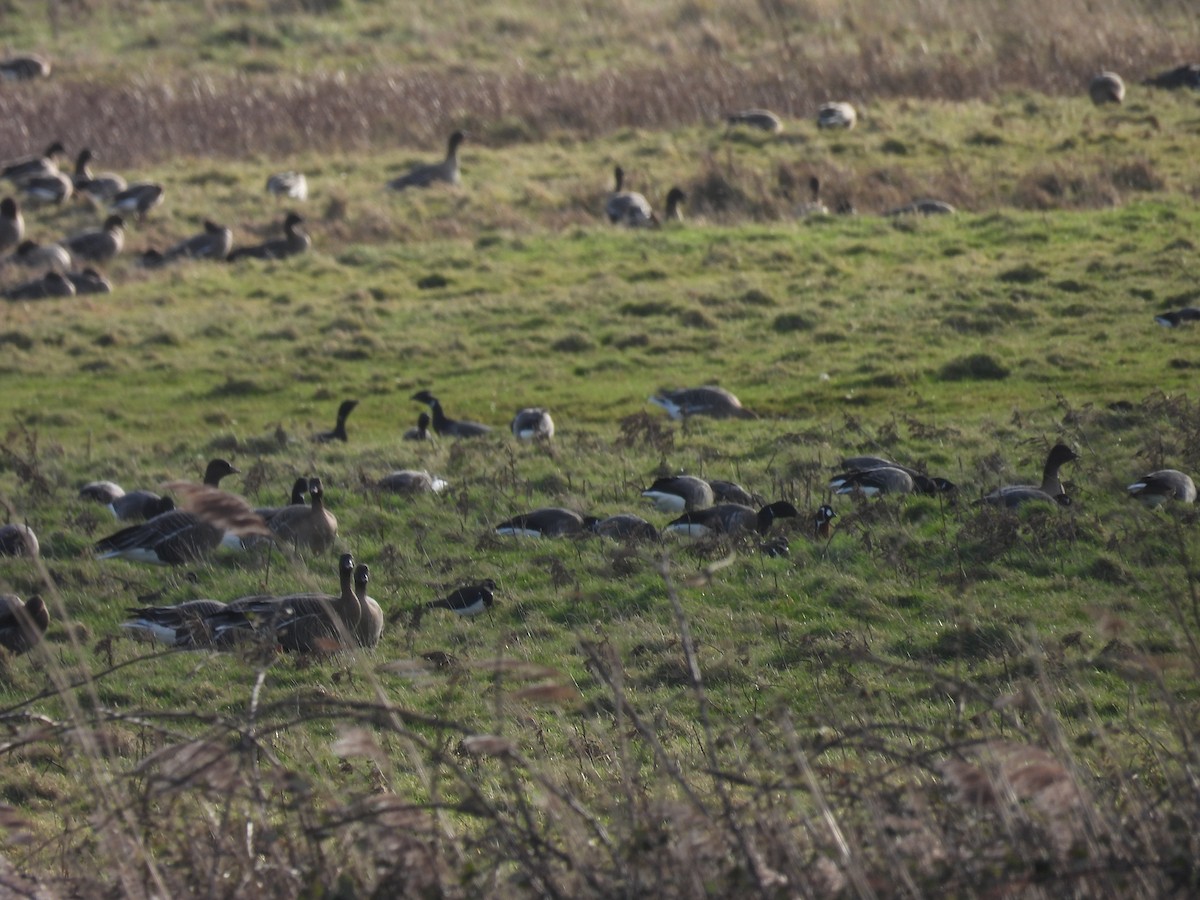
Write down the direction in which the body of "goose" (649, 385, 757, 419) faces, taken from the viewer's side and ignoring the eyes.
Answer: to the viewer's right

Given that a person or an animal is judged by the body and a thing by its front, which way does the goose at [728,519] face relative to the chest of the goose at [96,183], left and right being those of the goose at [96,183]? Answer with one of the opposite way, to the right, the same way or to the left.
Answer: the opposite way

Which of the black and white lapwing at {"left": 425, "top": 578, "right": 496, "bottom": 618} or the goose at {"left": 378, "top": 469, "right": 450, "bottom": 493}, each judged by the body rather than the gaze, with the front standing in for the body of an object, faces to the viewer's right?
the black and white lapwing at {"left": 425, "top": 578, "right": 496, "bottom": 618}

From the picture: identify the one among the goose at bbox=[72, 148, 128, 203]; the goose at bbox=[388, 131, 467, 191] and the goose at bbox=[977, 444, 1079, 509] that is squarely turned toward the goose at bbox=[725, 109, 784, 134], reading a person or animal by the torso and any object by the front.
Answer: the goose at bbox=[388, 131, 467, 191]

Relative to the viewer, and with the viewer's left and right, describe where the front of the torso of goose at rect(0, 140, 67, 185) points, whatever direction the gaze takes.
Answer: facing to the right of the viewer

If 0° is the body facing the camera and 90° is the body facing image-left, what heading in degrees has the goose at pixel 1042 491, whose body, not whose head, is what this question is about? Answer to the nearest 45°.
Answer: approximately 270°

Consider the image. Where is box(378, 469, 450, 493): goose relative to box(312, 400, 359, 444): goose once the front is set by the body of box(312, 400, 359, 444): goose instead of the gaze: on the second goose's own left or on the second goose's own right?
on the second goose's own right

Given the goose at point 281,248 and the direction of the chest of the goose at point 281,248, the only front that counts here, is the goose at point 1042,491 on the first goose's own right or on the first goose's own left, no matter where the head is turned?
on the first goose's own right

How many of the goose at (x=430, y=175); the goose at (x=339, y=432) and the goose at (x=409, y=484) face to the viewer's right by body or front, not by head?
2

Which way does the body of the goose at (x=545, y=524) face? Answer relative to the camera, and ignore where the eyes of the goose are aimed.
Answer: to the viewer's right

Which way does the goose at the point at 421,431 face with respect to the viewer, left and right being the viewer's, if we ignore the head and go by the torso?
facing to the right of the viewer

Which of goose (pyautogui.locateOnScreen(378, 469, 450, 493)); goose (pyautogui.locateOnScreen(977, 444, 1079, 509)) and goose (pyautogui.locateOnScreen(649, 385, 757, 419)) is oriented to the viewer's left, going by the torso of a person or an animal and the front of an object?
goose (pyautogui.locateOnScreen(378, 469, 450, 493))

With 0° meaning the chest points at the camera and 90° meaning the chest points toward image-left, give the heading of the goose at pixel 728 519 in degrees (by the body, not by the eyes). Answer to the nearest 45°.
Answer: approximately 270°

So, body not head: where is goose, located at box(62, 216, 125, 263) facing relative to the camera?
to the viewer's right

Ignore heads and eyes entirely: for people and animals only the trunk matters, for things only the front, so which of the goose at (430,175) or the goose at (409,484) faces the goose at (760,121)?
the goose at (430,175)

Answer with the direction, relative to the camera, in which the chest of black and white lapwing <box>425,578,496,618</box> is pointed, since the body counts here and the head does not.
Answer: to the viewer's right

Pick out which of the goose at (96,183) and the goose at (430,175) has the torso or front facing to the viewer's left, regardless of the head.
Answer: the goose at (96,183)

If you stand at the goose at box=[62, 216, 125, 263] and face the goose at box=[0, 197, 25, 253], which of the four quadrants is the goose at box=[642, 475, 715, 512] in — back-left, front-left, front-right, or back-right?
back-left

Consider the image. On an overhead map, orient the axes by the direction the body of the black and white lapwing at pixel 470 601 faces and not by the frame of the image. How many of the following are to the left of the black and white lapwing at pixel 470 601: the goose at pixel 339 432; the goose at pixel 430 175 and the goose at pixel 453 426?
3

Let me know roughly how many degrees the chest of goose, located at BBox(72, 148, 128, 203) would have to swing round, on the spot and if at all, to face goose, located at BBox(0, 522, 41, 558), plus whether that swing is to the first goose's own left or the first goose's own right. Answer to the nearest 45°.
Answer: approximately 90° to the first goose's own left
